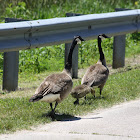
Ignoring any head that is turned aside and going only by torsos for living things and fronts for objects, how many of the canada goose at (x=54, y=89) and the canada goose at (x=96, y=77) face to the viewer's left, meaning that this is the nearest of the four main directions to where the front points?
0

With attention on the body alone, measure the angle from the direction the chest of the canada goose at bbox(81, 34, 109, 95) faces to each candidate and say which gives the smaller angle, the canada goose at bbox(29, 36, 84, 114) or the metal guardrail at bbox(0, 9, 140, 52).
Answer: the metal guardrail

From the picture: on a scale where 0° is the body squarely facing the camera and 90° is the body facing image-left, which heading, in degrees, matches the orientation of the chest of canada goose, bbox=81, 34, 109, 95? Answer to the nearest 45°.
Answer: approximately 225°

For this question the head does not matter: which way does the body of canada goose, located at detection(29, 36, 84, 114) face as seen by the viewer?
to the viewer's right

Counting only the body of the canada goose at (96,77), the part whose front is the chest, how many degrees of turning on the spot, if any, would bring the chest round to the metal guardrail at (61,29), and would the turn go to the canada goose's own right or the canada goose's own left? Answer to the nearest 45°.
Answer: approximately 90° to the canada goose's own left

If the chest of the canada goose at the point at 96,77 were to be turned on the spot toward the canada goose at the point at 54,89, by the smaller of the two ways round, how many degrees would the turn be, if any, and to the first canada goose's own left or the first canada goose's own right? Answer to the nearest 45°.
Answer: approximately 180°

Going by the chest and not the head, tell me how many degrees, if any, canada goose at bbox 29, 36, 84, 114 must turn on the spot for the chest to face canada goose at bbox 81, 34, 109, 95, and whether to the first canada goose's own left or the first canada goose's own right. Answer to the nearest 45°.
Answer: approximately 45° to the first canada goose's own left

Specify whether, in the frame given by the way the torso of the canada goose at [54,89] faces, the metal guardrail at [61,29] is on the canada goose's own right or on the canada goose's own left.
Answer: on the canada goose's own left
